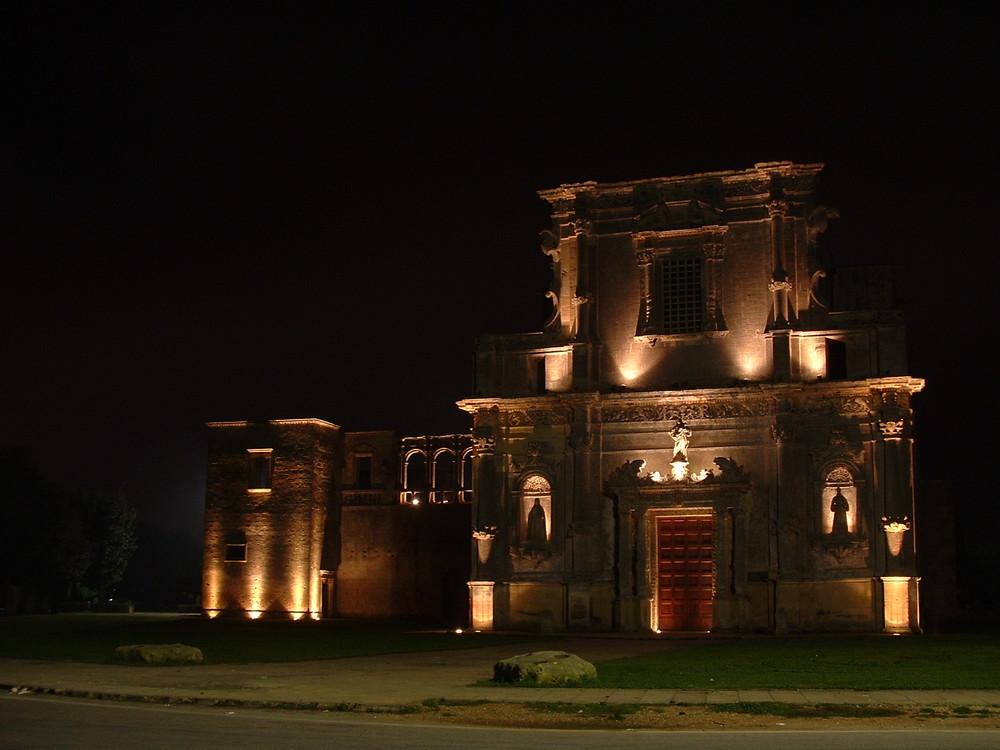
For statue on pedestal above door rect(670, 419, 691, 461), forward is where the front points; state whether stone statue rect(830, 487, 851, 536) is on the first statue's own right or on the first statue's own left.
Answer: on the first statue's own left

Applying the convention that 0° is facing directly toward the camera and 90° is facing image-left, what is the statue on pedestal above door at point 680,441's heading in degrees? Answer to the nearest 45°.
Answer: approximately 0°

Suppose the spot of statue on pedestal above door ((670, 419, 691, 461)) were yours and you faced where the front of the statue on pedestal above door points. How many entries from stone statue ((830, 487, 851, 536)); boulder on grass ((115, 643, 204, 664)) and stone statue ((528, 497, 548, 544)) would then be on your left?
1

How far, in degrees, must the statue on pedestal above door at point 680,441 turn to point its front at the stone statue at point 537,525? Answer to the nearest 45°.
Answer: approximately 90° to its right

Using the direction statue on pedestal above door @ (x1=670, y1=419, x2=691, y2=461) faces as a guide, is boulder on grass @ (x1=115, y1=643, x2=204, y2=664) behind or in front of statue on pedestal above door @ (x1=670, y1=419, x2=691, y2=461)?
in front
